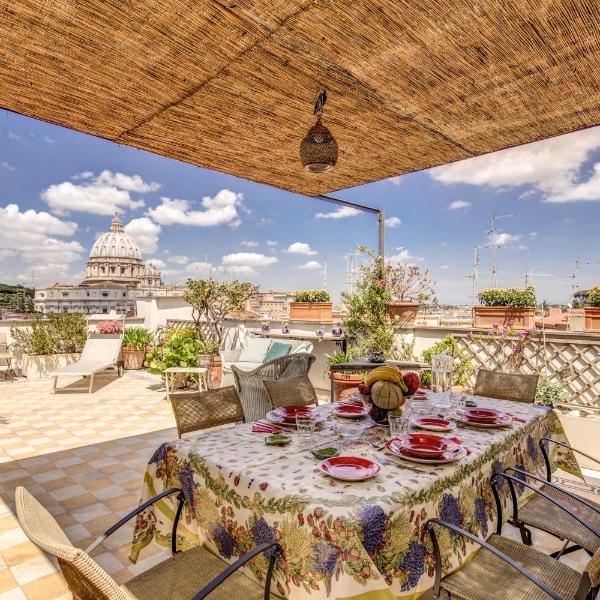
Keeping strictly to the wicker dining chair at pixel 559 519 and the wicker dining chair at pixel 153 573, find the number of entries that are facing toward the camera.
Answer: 0

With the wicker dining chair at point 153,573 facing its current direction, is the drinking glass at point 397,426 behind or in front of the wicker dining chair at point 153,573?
in front

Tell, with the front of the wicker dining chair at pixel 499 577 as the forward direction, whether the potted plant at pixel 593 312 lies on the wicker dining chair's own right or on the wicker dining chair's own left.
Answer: on the wicker dining chair's own right

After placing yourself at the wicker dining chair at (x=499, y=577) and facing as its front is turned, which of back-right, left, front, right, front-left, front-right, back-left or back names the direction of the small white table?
front

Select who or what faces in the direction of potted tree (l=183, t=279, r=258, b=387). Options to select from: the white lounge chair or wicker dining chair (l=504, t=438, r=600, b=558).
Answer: the wicker dining chair

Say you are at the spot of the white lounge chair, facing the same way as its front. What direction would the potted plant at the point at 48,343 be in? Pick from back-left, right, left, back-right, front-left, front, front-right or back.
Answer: right

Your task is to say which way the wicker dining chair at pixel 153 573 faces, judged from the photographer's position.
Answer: facing away from the viewer and to the right of the viewer

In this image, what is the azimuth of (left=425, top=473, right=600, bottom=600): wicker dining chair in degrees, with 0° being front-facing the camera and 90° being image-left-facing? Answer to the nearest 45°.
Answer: approximately 135°

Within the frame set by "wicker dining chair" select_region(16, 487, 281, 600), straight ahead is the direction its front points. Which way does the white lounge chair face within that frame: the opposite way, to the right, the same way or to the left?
the opposite way

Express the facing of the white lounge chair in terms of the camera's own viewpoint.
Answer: facing the viewer and to the left of the viewer

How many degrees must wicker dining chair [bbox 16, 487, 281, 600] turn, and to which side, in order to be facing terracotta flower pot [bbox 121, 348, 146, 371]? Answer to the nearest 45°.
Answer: approximately 45° to its left

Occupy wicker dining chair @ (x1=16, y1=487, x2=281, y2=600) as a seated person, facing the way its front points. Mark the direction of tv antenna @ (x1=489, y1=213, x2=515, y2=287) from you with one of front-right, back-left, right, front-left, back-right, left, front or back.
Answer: front

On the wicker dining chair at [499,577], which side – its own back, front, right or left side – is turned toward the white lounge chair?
front

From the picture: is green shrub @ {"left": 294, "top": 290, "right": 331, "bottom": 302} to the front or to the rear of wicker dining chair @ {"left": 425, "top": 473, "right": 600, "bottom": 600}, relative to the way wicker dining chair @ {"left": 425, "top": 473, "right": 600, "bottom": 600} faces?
to the front

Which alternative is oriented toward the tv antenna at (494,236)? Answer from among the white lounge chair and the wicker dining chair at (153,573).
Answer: the wicker dining chair
